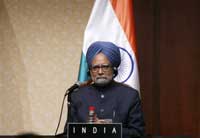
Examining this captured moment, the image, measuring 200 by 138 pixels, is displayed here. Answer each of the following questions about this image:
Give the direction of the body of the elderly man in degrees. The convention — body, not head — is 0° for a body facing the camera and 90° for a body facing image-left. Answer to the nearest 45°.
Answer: approximately 0°

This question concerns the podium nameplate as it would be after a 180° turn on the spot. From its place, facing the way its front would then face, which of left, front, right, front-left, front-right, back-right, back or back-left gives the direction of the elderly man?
front

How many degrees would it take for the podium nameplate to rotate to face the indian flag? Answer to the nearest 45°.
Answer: approximately 180°

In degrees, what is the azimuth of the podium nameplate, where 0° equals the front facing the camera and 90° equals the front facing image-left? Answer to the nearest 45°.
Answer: approximately 0°
